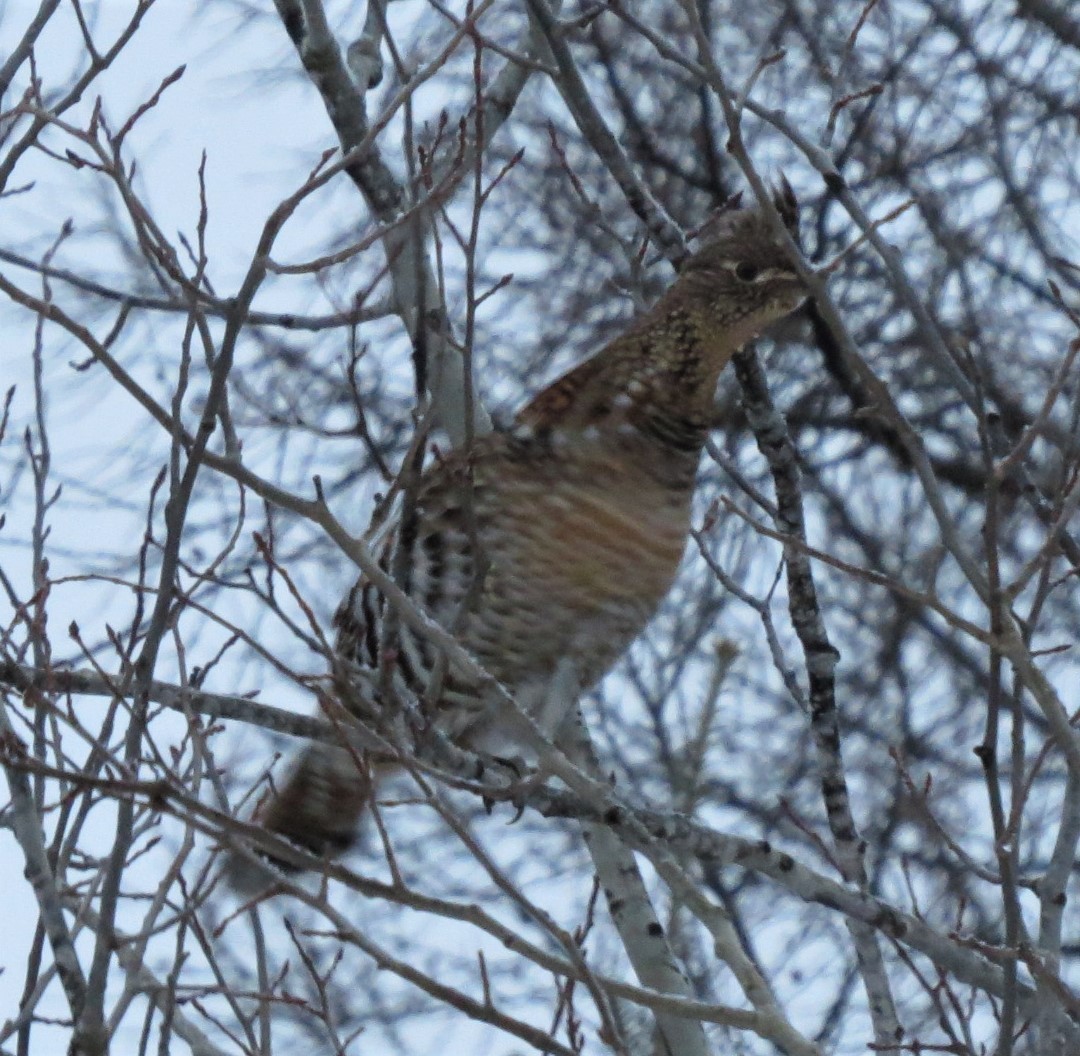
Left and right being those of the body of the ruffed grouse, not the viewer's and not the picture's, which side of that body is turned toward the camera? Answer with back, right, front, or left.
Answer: right
